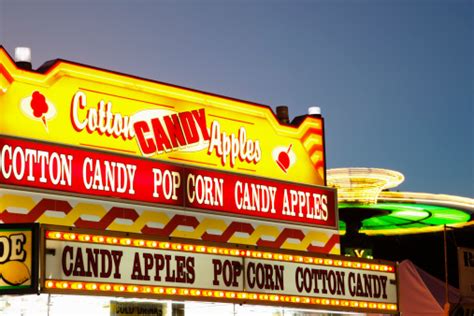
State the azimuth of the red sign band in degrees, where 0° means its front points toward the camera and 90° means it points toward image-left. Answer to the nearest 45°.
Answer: approximately 315°

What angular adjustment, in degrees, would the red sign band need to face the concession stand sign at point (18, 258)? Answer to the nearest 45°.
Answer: approximately 90° to its right

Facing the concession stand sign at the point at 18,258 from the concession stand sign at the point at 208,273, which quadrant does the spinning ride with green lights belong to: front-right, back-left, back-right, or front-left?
back-right

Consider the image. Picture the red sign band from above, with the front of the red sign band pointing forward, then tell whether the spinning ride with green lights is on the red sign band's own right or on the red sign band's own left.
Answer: on the red sign band's own left

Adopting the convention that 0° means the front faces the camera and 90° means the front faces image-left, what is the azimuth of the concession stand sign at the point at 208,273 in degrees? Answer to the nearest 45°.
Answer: approximately 315°

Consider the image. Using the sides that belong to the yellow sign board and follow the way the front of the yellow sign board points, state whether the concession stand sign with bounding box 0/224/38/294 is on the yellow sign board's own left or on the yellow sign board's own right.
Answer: on the yellow sign board's own right

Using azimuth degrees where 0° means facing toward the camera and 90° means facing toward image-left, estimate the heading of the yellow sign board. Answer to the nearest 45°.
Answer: approximately 315°
